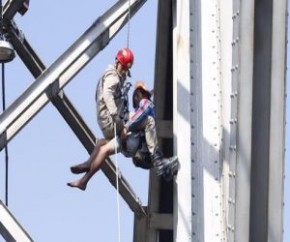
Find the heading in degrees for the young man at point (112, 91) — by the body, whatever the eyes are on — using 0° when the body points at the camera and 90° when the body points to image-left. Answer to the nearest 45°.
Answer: approximately 270°

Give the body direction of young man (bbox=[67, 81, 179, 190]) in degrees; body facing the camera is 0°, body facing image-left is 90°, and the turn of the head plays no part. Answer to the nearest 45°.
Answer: approximately 90°
